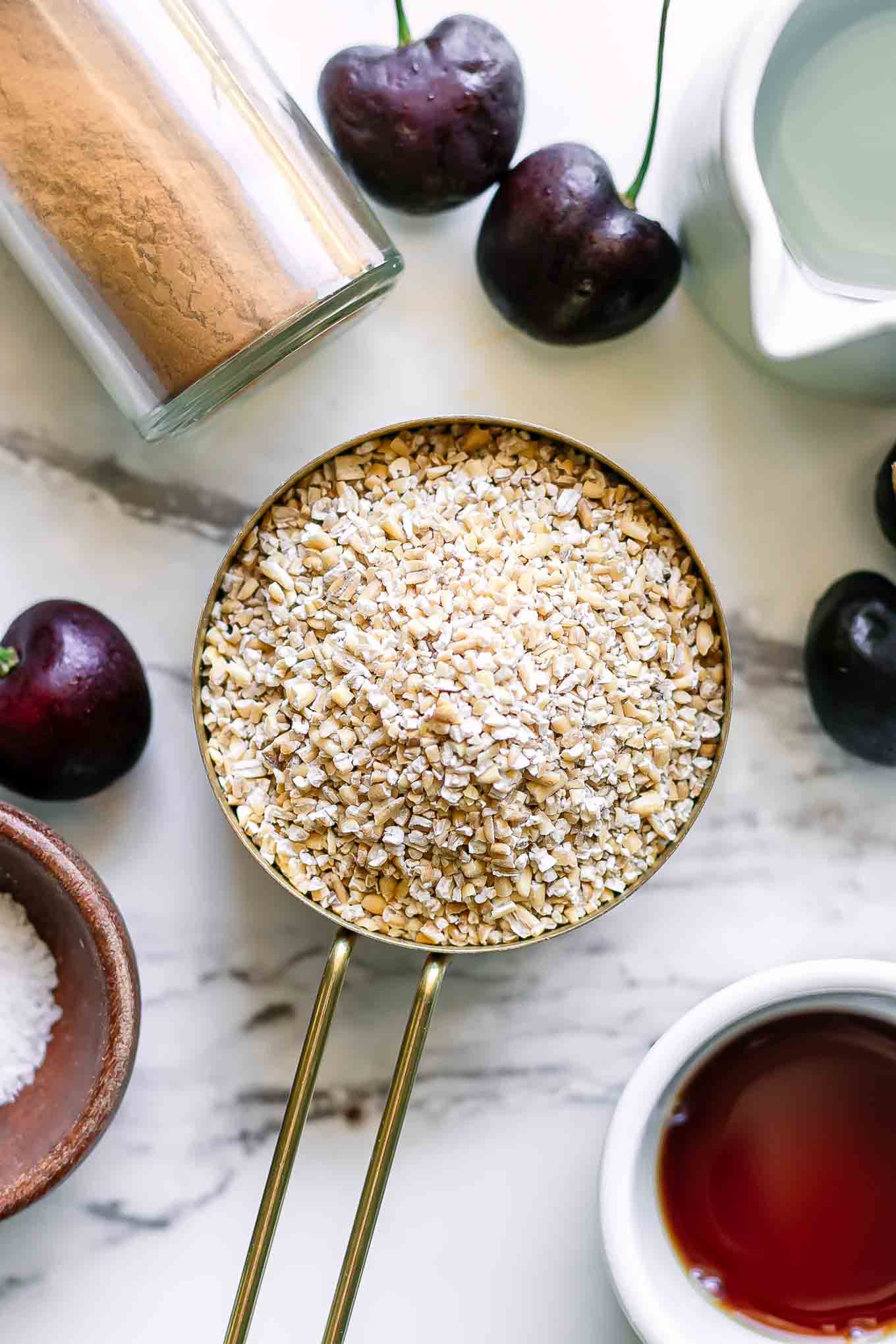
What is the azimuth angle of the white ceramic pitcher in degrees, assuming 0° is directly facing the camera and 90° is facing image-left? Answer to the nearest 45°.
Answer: approximately 45°
